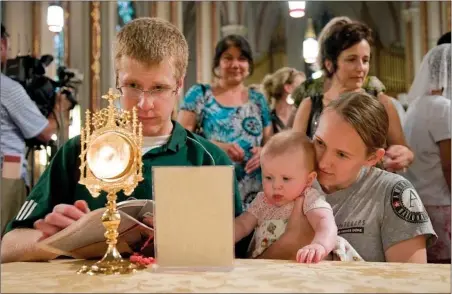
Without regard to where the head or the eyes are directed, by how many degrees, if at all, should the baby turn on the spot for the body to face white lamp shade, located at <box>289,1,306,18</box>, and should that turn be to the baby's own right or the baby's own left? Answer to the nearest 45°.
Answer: approximately 135° to the baby's own right

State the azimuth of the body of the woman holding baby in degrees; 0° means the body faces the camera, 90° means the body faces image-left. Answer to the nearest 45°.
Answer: approximately 45°

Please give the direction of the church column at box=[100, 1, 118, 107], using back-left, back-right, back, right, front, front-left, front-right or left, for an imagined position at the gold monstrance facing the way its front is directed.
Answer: back

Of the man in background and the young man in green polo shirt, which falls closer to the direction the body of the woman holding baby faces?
the young man in green polo shirt

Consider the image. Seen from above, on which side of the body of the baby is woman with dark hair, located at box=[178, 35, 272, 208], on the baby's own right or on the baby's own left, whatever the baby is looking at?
on the baby's own right
